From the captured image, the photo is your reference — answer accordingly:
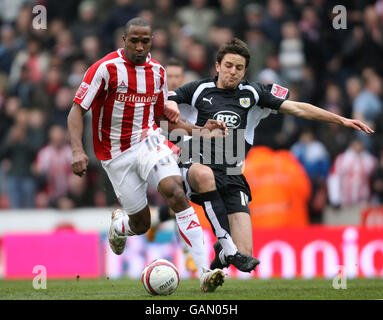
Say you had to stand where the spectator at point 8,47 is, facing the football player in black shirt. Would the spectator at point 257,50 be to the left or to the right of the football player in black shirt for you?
left

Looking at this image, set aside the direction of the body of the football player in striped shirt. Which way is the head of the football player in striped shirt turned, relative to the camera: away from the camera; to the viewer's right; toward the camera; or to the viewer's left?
toward the camera

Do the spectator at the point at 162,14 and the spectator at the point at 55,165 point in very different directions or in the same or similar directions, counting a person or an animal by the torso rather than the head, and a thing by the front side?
same or similar directions

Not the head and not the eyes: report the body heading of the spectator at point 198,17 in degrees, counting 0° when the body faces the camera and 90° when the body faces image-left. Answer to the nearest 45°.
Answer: approximately 0°

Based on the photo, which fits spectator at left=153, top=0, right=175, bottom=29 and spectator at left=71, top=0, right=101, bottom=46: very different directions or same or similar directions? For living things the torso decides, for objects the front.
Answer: same or similar directions

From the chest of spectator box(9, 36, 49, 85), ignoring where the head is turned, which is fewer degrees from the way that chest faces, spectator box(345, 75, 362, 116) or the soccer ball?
the soccer ball

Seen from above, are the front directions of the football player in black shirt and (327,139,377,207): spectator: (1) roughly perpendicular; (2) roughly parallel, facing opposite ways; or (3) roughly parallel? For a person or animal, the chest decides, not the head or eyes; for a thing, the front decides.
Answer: roughly parallel

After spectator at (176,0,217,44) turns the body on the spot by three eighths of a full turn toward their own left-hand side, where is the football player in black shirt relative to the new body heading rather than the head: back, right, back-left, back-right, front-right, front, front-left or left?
back-right

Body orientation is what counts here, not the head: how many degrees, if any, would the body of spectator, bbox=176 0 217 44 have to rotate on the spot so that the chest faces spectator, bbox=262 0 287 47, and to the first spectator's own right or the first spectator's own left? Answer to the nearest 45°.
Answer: approximately 45° to the first spectator's own left

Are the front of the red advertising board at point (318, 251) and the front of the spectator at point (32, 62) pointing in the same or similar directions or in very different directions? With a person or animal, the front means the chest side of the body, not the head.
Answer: same or similar directions

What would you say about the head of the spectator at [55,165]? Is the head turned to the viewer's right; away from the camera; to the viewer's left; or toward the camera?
toward the camera

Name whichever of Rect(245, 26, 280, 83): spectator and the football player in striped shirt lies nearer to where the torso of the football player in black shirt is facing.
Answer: the football player in striped shirt

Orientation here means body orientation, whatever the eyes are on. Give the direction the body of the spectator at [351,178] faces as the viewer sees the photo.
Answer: toward the camera

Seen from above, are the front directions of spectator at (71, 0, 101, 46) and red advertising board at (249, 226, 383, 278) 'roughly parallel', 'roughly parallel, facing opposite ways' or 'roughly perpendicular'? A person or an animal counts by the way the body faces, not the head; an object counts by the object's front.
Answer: roughly parallel

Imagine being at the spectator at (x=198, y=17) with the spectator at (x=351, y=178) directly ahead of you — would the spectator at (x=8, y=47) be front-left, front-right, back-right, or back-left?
back-right
